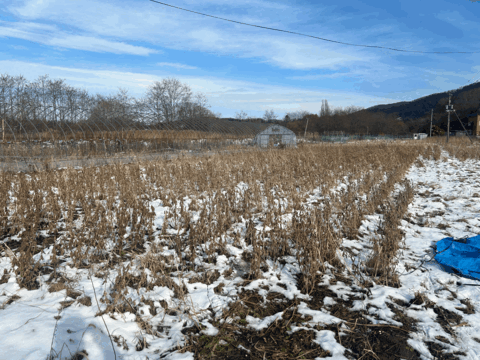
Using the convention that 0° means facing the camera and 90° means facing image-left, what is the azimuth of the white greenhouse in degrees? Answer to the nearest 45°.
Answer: approximately 0°
